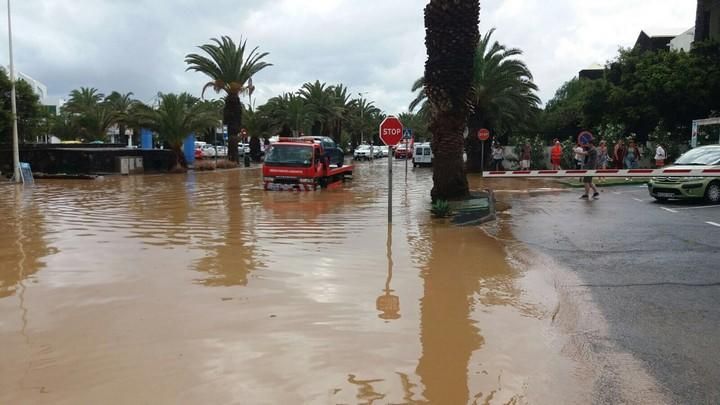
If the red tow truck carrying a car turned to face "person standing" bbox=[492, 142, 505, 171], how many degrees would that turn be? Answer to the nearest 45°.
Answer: approximately 180°

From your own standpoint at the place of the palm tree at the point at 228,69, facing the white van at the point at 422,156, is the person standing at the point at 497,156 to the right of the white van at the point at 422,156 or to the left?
right

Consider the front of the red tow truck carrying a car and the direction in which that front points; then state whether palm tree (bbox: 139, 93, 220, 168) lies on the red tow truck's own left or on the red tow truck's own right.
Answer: on the red tow truck's own right

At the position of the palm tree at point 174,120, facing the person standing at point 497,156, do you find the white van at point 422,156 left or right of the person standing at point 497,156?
left

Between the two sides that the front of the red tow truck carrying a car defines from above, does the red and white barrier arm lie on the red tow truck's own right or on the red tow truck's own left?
on the red tow truck's own left

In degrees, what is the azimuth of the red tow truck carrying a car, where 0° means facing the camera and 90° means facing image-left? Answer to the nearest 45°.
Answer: approximately 45°

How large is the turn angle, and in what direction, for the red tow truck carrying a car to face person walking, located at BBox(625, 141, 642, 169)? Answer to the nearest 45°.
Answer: approximately 135° to its left

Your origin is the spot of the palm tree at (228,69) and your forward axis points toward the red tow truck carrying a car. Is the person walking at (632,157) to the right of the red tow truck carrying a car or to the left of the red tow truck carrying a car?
left

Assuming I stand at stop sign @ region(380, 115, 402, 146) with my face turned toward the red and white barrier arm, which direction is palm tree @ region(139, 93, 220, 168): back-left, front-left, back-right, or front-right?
back-left

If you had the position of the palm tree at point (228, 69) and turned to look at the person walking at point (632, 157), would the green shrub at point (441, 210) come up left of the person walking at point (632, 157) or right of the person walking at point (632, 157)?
right

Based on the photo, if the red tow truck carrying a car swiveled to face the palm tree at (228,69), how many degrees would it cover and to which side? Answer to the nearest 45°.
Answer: approximately 135° to its right
